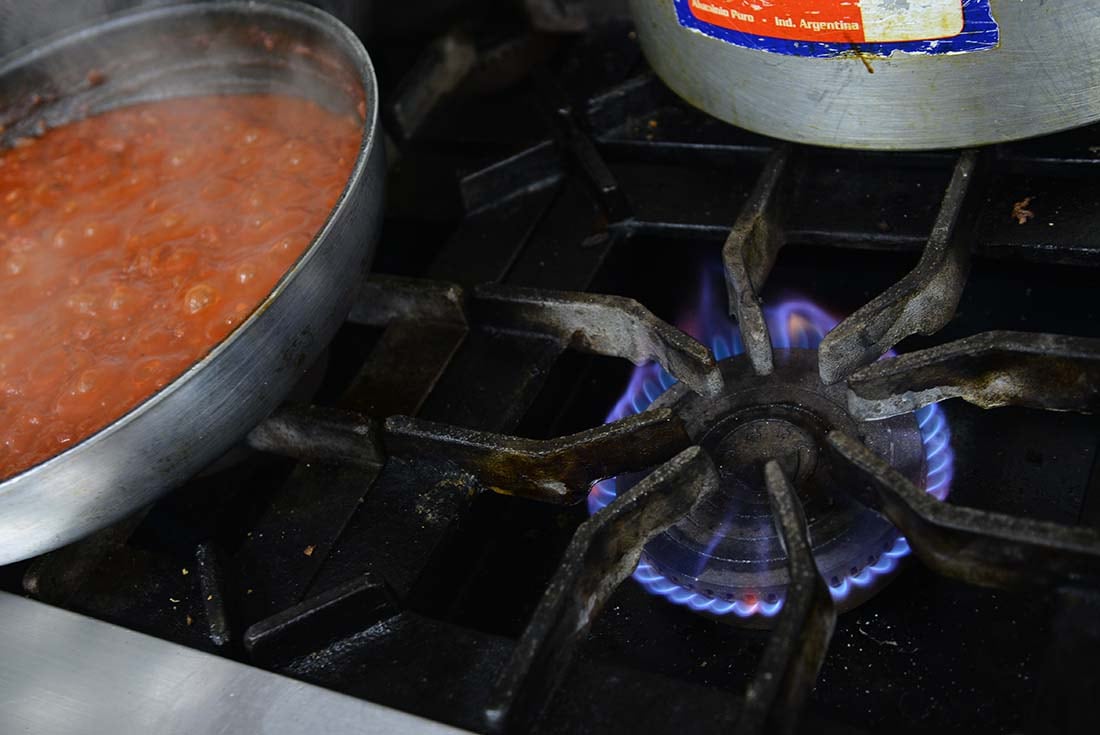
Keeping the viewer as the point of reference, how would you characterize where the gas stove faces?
facing the viewer and to the left of the viewer
